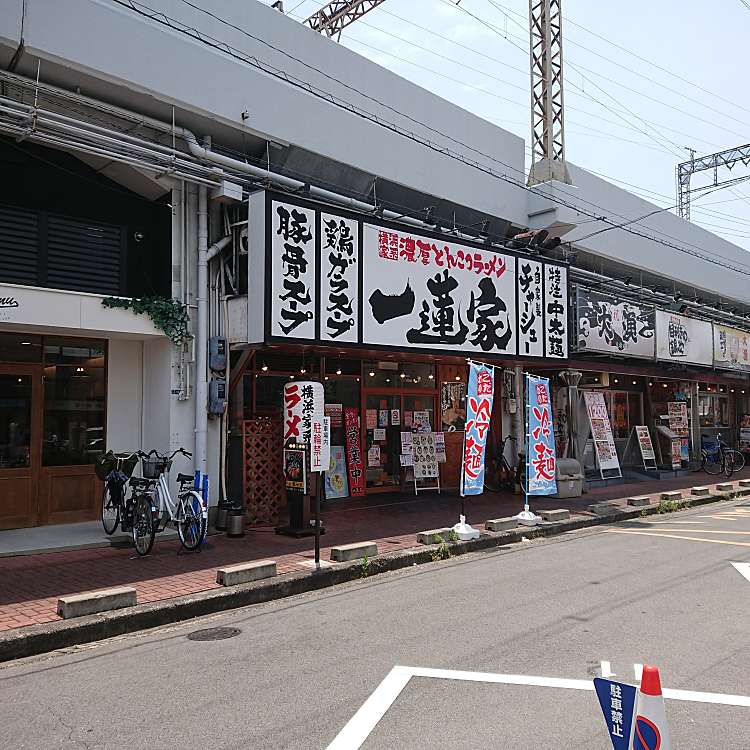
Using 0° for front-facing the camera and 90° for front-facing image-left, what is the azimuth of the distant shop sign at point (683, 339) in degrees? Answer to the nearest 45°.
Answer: approximately 315°

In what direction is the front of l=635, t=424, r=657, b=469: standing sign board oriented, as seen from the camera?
facing the viewer and to the right of the viewer

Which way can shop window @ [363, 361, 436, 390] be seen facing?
toward the camera

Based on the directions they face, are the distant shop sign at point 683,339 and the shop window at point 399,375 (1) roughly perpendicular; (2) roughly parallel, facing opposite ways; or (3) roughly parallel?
roughly parallel

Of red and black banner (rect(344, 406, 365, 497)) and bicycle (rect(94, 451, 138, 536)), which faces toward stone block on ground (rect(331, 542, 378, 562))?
the red and black banner

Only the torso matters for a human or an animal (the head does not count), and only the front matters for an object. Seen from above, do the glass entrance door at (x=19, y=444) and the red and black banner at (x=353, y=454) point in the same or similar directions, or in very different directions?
same or similar directions

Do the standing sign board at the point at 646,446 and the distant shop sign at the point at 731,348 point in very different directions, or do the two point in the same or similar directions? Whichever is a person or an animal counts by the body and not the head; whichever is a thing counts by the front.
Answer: same or similar directions

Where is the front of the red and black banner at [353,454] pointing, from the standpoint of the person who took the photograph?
facing the viewer

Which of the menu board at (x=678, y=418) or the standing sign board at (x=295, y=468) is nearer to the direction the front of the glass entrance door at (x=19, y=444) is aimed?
the standing sign board

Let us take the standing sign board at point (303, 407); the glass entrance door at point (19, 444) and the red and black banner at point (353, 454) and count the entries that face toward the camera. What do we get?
3

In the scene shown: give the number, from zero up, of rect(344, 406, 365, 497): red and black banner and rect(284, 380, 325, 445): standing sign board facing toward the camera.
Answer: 2

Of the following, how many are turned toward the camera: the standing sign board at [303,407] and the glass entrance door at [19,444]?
2

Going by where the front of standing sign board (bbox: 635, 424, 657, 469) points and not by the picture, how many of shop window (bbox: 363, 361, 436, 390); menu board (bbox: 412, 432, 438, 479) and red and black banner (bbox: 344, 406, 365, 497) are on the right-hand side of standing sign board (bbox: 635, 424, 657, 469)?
3

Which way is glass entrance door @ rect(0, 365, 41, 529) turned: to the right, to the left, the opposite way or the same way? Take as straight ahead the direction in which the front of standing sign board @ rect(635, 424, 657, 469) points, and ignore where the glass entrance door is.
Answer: the same way

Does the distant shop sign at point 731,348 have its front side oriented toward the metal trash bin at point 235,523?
no

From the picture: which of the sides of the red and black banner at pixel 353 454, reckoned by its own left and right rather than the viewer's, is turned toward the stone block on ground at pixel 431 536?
front

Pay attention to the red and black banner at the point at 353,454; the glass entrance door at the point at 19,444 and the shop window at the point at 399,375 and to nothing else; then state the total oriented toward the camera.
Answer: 3
